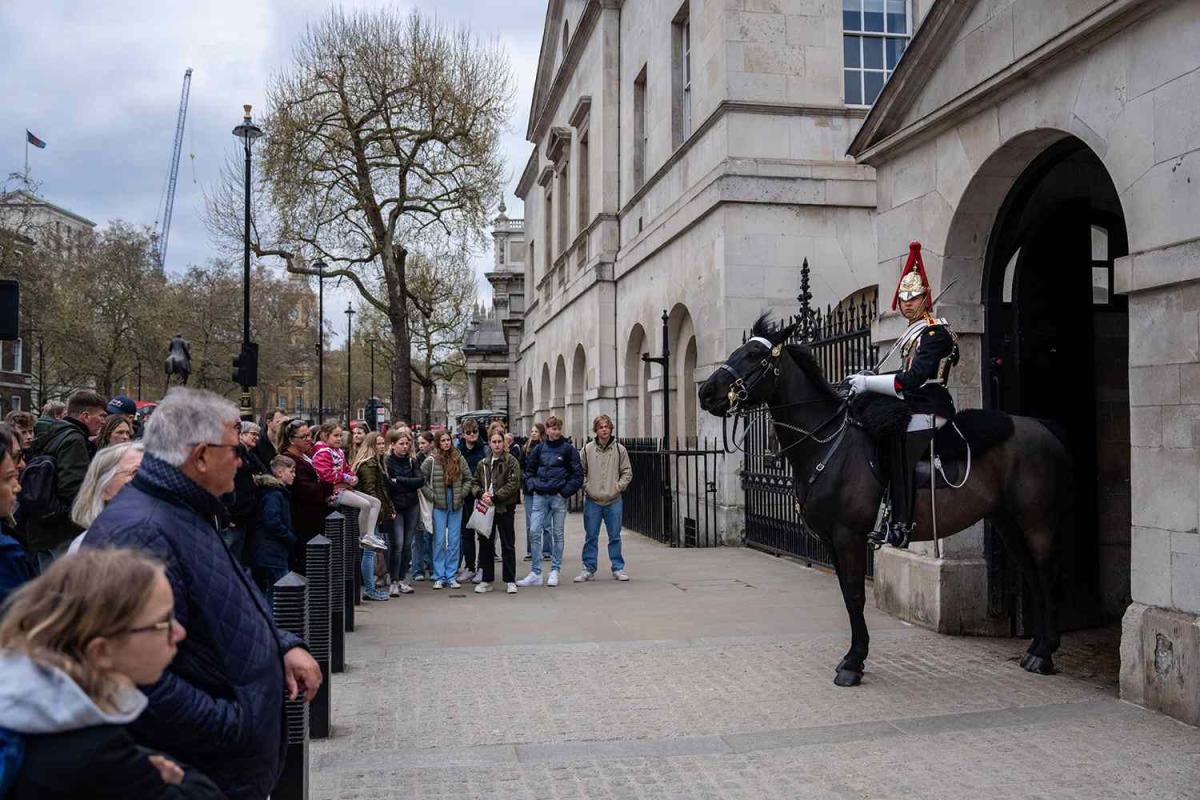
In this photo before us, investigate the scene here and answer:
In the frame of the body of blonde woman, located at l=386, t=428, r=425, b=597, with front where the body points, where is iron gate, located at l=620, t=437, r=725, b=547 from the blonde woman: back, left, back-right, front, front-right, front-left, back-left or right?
left

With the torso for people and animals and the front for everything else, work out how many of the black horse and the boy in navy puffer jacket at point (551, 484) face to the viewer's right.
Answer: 0

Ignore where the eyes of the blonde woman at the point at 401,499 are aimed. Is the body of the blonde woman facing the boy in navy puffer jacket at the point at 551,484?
no

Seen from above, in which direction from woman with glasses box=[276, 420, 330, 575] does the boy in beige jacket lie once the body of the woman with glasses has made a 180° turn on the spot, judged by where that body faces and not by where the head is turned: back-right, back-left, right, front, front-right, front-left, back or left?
back-right

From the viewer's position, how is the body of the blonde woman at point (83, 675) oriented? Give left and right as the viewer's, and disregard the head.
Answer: facing to the right of the viewer

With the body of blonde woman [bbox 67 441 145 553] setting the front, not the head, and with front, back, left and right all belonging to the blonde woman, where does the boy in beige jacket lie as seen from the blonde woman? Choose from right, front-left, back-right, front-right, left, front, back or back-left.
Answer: front-left

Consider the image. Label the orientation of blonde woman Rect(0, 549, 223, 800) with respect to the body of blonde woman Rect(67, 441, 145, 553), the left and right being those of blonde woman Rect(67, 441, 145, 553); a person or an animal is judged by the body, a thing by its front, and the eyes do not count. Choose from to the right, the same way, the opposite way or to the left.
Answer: the same way

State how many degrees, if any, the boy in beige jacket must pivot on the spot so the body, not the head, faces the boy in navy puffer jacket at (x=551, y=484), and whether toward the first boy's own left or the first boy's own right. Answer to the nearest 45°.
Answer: approximately 45° to the first boy's own right

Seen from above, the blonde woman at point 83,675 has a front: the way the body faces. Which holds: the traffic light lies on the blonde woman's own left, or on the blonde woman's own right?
on the blonde woman's own left

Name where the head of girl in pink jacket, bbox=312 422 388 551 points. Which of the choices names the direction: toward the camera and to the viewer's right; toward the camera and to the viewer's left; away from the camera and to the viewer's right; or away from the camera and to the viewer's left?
toward the camera and to the viewer's right

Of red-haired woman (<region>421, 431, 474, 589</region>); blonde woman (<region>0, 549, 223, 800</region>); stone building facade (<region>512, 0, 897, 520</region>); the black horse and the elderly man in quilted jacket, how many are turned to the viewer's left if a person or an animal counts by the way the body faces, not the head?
2

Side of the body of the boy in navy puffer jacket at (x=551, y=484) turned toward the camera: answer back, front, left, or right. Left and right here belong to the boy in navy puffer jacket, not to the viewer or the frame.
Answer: front

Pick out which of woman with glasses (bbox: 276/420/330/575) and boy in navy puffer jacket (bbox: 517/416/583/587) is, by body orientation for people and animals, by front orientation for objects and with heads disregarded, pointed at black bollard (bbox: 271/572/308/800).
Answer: the boy in navy puffer jacket

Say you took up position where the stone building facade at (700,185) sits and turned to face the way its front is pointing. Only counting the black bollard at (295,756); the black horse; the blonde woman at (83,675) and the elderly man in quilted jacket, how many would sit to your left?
4

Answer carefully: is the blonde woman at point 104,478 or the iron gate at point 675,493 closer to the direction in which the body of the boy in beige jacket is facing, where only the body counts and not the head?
the blonde woman

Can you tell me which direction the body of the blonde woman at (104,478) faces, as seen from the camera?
to the viewer's right

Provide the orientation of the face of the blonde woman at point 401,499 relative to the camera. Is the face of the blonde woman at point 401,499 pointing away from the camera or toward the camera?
toward the camera

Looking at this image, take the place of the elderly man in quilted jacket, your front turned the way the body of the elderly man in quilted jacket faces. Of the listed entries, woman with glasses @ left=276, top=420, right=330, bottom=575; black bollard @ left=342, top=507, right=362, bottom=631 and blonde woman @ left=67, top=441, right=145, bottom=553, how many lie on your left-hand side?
3

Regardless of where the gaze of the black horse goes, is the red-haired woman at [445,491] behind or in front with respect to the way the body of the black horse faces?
in front

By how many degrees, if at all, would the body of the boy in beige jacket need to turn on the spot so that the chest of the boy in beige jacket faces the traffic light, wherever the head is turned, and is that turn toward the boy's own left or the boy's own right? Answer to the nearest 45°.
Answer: approximately 135° to the boy's own right
